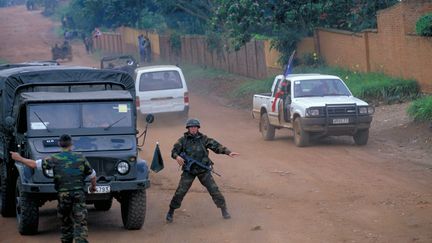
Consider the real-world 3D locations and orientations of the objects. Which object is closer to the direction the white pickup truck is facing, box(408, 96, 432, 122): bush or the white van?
the bush

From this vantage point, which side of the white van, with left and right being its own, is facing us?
back

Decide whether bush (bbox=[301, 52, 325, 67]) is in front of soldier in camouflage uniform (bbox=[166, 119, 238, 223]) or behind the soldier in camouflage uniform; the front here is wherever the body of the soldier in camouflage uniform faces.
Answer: behind

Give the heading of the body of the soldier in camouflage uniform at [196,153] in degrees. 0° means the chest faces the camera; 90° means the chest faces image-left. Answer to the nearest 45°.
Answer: approximately 0°

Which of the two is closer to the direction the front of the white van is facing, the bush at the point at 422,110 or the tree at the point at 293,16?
the tree

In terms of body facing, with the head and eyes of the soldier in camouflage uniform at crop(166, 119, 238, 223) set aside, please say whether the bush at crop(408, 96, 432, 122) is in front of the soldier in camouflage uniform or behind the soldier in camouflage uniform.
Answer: behind

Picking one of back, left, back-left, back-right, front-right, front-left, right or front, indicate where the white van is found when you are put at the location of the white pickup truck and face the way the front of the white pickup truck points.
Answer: back

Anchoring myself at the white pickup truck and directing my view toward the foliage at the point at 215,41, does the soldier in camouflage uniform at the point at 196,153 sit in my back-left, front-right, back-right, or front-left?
back-left

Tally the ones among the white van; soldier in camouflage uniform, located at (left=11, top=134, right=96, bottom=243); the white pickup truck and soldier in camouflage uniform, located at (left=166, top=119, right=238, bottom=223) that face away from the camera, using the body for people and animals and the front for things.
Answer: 2

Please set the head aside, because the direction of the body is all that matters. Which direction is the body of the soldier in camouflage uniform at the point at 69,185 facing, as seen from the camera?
away from the camera

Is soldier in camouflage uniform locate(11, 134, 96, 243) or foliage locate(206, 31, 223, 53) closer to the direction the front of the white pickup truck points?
the soldier in camouflage uniform

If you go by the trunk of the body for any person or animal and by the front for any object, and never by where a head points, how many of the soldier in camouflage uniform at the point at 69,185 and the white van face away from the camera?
2
